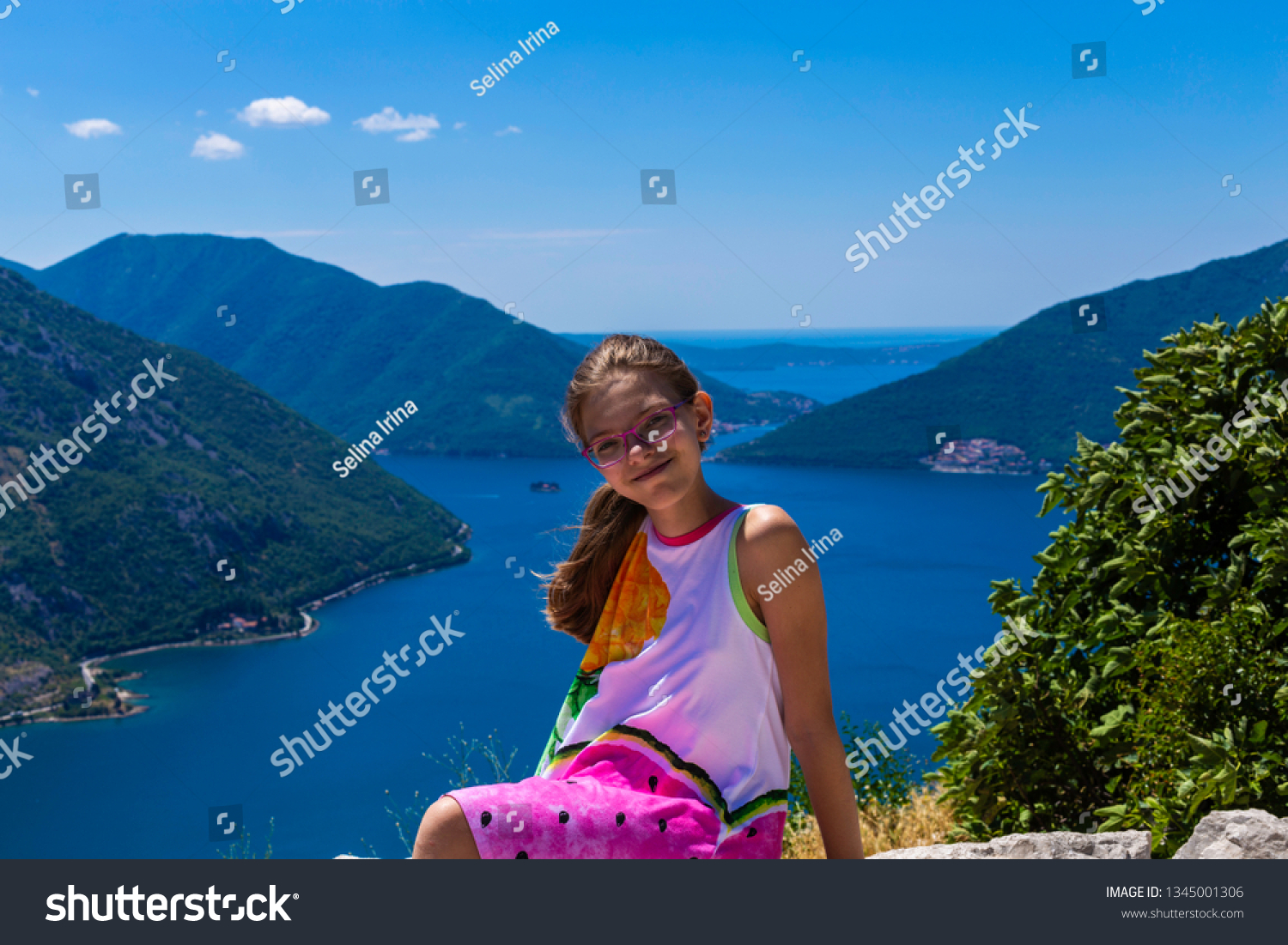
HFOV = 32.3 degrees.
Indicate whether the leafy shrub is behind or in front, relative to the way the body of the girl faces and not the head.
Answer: behind

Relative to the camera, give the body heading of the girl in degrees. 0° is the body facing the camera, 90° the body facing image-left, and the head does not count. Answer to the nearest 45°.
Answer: approximately 45°

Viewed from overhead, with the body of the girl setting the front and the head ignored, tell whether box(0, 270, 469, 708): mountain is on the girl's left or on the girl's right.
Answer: on the girl's right
